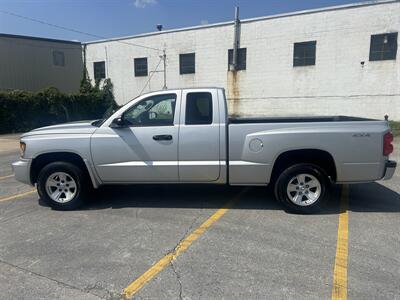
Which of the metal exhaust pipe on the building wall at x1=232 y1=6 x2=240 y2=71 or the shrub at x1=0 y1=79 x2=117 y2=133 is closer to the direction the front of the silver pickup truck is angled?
the shrub

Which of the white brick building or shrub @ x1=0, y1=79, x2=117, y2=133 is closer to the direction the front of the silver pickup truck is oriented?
the shrub

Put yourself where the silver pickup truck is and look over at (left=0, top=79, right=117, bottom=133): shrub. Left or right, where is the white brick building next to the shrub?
right

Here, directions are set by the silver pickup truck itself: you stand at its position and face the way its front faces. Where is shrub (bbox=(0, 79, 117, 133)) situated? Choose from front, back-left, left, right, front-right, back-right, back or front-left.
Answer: front-right

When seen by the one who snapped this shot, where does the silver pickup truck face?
facing to the left of the viewer

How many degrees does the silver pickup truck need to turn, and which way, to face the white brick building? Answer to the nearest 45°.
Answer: approximately 90° to its right

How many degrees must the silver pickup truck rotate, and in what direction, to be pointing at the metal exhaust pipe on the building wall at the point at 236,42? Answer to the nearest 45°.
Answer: approximately 90° to its right
